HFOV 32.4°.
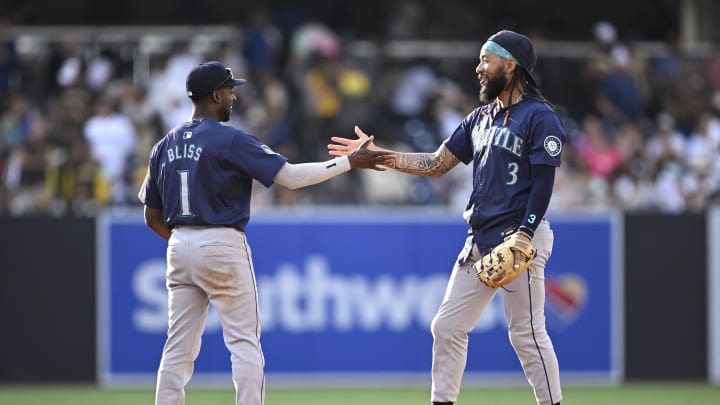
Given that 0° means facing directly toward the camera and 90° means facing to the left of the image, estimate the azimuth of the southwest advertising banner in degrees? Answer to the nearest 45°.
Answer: approximately 0°

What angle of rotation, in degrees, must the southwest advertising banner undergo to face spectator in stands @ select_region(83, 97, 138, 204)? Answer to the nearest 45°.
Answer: approximately 135° to its right

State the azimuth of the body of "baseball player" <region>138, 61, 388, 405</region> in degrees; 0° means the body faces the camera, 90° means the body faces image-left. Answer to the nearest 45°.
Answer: approximately 225°

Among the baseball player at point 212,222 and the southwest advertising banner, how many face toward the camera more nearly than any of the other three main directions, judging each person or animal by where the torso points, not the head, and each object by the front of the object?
1

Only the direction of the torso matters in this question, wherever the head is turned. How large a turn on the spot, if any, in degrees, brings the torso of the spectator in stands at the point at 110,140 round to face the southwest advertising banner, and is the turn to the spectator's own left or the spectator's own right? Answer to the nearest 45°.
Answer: approximately 45° to the spectator's own left

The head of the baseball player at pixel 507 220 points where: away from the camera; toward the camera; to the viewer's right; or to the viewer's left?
to the viewer's left

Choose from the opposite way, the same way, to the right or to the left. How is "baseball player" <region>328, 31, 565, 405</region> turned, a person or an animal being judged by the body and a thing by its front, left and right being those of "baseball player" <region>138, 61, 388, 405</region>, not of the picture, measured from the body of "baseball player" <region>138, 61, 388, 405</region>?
the opposite way

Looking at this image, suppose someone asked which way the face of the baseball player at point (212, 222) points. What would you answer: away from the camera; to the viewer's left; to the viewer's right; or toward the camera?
to the viewer's right

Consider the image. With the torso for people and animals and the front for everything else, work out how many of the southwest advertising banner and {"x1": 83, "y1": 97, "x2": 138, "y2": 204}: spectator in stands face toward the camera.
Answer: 2
